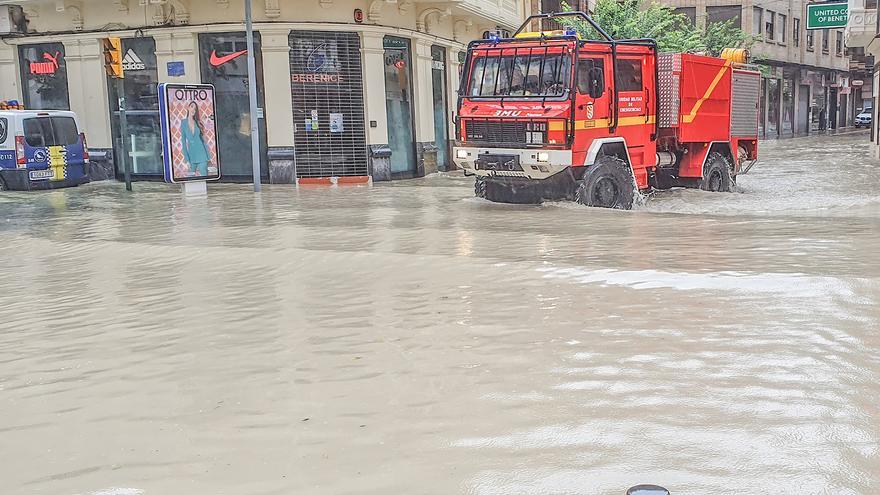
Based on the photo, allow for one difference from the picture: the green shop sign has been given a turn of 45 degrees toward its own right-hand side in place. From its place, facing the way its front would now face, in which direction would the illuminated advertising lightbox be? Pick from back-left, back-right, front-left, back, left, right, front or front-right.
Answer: front

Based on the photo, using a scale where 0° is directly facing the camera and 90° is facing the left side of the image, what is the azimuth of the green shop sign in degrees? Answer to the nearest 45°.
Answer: approximately 0°

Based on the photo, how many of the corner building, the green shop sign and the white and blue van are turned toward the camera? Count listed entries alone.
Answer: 2

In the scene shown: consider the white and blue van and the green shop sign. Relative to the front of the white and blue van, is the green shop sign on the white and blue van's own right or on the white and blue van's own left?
on the white and blue van's own right

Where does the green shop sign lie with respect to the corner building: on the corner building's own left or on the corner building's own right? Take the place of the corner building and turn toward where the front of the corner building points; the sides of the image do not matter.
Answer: on the corner building's own left

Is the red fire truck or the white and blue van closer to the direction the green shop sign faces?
the red fire truck

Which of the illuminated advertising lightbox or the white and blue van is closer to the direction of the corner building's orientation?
the illuminated advertising lightbox

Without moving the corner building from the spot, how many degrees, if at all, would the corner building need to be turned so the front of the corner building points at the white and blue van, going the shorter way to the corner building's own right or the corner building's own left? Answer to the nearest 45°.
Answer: approximately 90° to the corner building's own right

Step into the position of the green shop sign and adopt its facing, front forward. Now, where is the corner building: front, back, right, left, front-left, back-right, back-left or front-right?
front-right

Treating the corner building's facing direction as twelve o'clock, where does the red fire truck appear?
The red fire truck is roughly at 11 o'clock from the corner building.

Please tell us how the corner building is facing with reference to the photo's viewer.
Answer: facing the viewer

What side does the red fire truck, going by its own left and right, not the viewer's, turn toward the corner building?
right

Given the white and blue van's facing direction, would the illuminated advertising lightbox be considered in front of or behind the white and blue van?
behind

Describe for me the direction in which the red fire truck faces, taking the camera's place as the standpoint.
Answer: facing the viewer and to the left of the viewer
